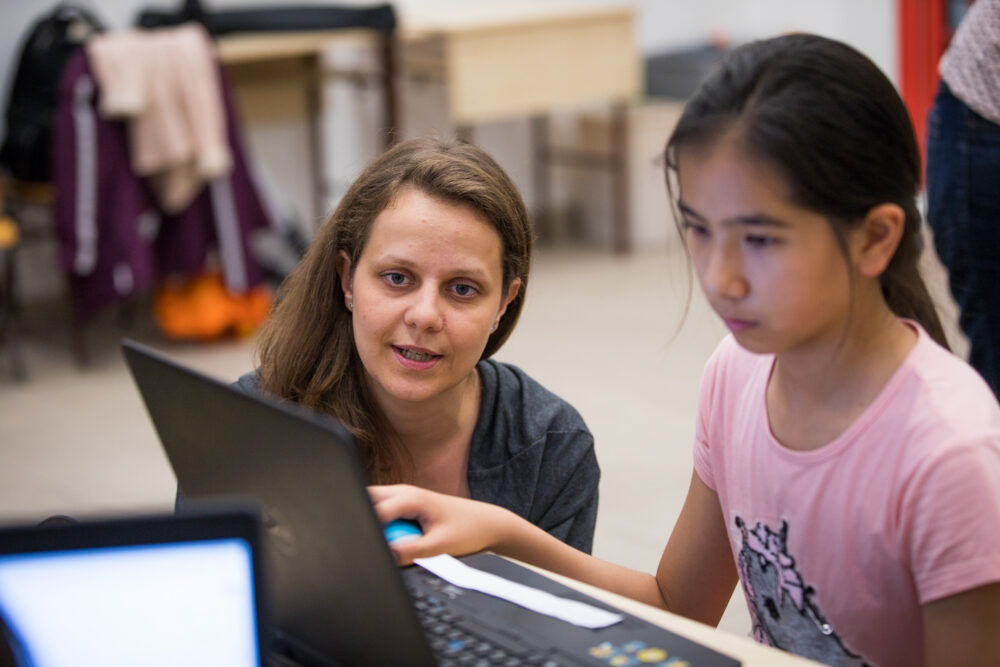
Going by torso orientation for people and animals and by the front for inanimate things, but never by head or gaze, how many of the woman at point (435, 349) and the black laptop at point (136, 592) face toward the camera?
2

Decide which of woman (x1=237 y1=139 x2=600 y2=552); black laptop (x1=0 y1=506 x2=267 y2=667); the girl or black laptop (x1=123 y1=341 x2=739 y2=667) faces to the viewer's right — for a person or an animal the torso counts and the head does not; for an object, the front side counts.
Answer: black laptop (x1=123 y1=341 x2=739 y2=667)

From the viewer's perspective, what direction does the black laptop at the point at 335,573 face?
to the viewer's right

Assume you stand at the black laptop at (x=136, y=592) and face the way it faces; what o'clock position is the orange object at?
The orange object is roughly at 6 o'clock from the black laptop.

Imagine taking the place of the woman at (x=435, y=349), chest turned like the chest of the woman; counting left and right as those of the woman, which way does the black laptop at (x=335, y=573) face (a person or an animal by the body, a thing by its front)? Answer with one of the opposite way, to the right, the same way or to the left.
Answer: to the left

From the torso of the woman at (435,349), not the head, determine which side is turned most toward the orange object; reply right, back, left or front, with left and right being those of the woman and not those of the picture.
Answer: back

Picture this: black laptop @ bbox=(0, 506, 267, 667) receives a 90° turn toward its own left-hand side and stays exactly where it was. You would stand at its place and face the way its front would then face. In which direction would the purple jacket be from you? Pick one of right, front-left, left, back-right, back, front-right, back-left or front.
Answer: left

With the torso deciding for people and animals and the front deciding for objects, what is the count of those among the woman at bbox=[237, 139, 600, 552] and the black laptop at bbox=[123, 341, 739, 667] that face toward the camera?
1

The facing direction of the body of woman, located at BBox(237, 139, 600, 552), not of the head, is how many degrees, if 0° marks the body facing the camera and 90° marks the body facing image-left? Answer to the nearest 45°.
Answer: approximately 0°

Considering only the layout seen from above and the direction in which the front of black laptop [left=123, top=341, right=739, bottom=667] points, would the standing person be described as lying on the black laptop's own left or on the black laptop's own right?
on the black laptop's own left
